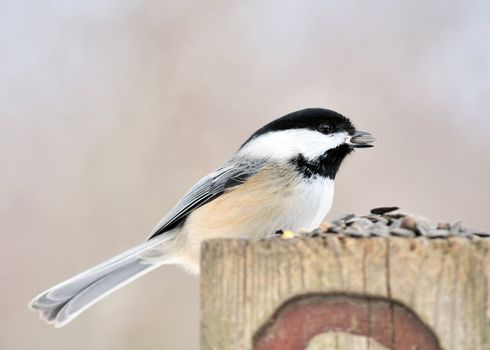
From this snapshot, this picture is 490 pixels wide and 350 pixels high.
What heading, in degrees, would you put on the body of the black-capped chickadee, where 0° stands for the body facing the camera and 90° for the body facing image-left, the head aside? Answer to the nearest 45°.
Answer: approximately 270°
